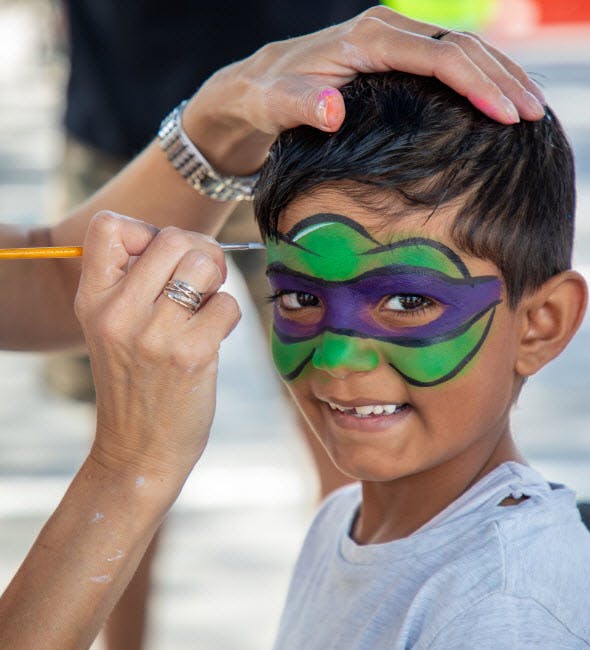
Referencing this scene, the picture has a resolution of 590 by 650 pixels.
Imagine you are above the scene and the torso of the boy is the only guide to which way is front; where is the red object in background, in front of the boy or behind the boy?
behind

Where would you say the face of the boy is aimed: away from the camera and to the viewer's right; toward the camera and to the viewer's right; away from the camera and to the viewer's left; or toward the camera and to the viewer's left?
toward the camera and to the viewer's left

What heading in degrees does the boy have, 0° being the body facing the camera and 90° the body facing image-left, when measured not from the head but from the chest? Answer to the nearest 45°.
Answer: approximately 45°
